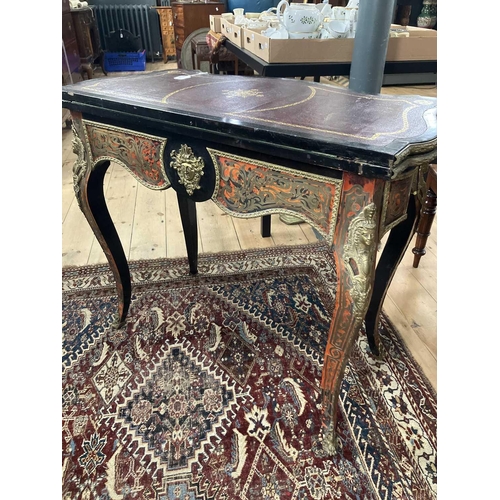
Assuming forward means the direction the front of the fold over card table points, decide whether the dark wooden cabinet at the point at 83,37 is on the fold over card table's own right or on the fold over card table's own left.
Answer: on the fold over card table's own right

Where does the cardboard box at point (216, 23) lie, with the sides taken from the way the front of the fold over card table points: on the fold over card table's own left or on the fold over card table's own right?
on the fold over card table's own right

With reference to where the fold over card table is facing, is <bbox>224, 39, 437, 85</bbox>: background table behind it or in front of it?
behind

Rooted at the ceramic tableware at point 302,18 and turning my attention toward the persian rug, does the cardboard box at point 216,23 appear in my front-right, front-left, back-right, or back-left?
back-right

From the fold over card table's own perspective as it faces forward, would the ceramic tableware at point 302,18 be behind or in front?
behind

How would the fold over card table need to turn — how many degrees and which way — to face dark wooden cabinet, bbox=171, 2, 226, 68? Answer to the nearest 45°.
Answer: approximately 135° to its right

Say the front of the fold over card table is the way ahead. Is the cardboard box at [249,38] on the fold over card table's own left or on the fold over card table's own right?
on the fold over card table's own right

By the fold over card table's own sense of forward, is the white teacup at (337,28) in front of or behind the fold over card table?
behind

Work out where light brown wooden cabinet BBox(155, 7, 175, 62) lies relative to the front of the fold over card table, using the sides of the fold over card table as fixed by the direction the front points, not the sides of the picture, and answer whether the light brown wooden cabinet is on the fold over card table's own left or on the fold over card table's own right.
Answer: on the fold over card table's own right

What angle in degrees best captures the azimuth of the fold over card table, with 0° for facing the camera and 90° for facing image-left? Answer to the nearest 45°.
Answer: approximately 45°
